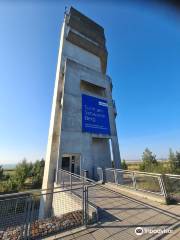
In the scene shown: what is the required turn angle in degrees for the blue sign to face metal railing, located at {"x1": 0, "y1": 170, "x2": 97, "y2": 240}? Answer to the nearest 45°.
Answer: approximately 45° to its right

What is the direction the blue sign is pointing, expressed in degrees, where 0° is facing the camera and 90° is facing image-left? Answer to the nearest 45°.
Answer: approximately 315°
